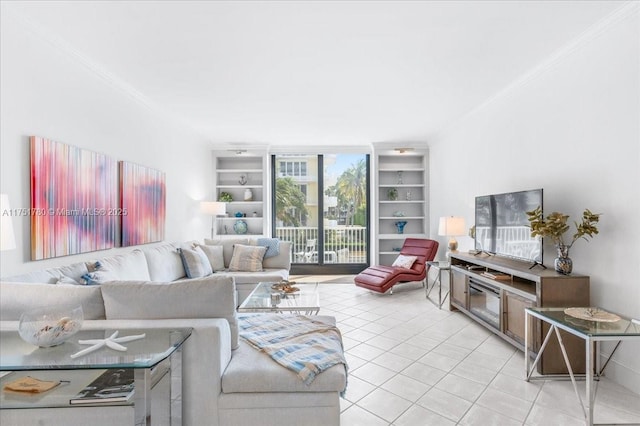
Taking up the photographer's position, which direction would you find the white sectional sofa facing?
facing to the right of the viewer

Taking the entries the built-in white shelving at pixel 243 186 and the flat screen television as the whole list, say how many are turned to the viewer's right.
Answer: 0

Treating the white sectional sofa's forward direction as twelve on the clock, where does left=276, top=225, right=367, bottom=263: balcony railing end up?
The balcony railing is roughly at 10 o'clock from the white sectional sofa.

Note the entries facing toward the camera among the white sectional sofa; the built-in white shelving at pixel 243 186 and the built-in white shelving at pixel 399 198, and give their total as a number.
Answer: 2

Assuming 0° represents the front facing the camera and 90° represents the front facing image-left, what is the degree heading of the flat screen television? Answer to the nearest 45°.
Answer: approximately 45°

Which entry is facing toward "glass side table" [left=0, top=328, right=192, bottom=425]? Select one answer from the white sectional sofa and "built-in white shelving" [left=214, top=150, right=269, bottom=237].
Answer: the built-in white shelving

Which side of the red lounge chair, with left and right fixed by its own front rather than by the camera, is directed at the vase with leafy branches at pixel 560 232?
left

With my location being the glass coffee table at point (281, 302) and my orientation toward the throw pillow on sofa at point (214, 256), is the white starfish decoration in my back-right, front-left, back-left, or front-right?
back-left

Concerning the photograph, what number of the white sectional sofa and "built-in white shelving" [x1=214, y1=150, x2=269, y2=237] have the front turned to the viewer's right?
1

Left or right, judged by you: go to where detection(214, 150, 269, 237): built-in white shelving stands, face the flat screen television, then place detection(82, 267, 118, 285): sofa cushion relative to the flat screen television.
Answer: right

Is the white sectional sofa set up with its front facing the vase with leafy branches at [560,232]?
yes

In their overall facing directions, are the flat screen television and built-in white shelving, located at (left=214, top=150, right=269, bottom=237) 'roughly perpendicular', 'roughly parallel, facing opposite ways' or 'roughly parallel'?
roughly perpendicular
